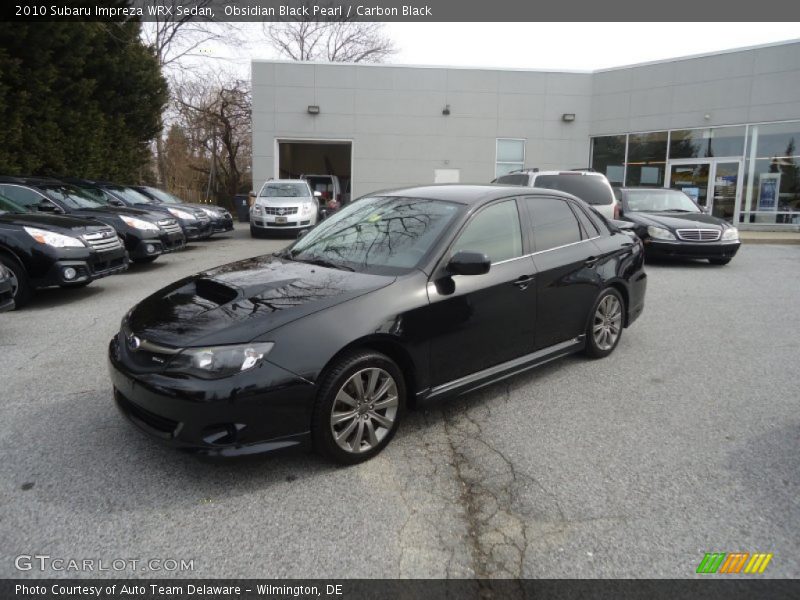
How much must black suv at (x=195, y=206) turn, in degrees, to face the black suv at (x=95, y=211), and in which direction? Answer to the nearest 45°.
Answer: approximately 45° to its right

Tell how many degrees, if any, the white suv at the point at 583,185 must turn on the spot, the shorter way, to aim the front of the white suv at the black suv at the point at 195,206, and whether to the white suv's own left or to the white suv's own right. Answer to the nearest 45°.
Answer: approximately 45° to the white suv's own left

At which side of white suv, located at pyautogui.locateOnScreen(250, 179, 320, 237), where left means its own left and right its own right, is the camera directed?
front

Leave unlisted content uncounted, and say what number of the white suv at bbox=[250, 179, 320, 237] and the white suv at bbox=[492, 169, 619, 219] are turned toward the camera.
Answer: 1

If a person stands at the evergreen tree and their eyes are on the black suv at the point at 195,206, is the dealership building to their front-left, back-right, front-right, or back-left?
front-left

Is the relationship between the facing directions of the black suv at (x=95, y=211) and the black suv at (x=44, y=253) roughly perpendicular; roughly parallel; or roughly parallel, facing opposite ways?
roughly parallel

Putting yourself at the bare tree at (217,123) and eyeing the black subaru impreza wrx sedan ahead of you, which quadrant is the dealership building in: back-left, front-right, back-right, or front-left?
front-left

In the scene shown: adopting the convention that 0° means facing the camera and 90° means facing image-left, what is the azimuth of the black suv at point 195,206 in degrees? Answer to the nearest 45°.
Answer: approximately 315°

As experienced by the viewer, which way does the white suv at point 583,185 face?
facing away from the viewer and to the left of the viewer

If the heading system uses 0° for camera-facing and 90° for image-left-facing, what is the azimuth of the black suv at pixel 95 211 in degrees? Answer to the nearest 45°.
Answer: approximately 315°

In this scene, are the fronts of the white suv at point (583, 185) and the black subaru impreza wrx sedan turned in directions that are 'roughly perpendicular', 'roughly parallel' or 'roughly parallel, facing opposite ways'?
roughly perpendicular

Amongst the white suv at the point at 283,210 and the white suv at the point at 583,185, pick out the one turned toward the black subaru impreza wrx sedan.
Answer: the white suv at the point at 283,210

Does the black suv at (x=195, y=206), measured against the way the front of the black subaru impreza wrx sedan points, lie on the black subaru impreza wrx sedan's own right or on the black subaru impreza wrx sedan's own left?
on the black subaru impreza wrx sedan's own right

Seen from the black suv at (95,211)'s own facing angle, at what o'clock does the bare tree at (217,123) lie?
The bare tree is roughly at 8 o'clock from the black suv.

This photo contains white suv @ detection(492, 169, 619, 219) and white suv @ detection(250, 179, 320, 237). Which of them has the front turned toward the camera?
white suv @ detection(250, 179, 320, 237)

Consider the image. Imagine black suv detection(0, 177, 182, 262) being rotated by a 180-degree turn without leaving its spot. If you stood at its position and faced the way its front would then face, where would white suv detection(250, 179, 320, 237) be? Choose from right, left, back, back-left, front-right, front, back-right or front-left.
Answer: right

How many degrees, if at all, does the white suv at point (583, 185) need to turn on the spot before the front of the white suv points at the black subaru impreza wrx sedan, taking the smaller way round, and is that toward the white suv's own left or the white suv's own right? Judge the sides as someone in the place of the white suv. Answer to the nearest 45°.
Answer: approximately 135° to the white suv's own left
